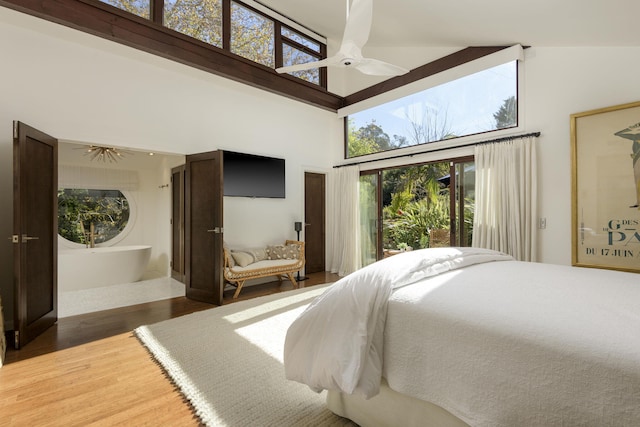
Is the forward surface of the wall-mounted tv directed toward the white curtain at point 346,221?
no

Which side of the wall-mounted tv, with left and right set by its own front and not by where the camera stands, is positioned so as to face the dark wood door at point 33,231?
right

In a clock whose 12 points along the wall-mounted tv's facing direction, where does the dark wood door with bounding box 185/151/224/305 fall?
The dark wood door is roughly at 3 o'clock from the wall-mounted tv.

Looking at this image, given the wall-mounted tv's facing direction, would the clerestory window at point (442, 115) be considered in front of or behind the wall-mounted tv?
in front

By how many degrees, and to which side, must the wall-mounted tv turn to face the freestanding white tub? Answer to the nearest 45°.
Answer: approximately 135° to its right

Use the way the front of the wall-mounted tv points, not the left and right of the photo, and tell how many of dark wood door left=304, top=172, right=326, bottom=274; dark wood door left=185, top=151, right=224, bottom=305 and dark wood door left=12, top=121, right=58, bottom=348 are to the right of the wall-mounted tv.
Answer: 2

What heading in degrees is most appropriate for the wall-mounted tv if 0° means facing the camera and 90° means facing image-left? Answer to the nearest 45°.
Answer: approximately 315°

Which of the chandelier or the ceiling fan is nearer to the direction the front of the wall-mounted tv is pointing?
the ceiling fan

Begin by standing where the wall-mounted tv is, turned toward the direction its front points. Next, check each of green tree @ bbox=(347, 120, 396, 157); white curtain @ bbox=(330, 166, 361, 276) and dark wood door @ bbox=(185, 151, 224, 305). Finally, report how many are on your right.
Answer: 1

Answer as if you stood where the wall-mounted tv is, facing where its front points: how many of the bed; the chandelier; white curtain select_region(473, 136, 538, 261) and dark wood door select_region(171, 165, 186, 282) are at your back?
2

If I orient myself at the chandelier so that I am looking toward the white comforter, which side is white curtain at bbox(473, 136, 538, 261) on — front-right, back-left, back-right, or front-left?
front-left
